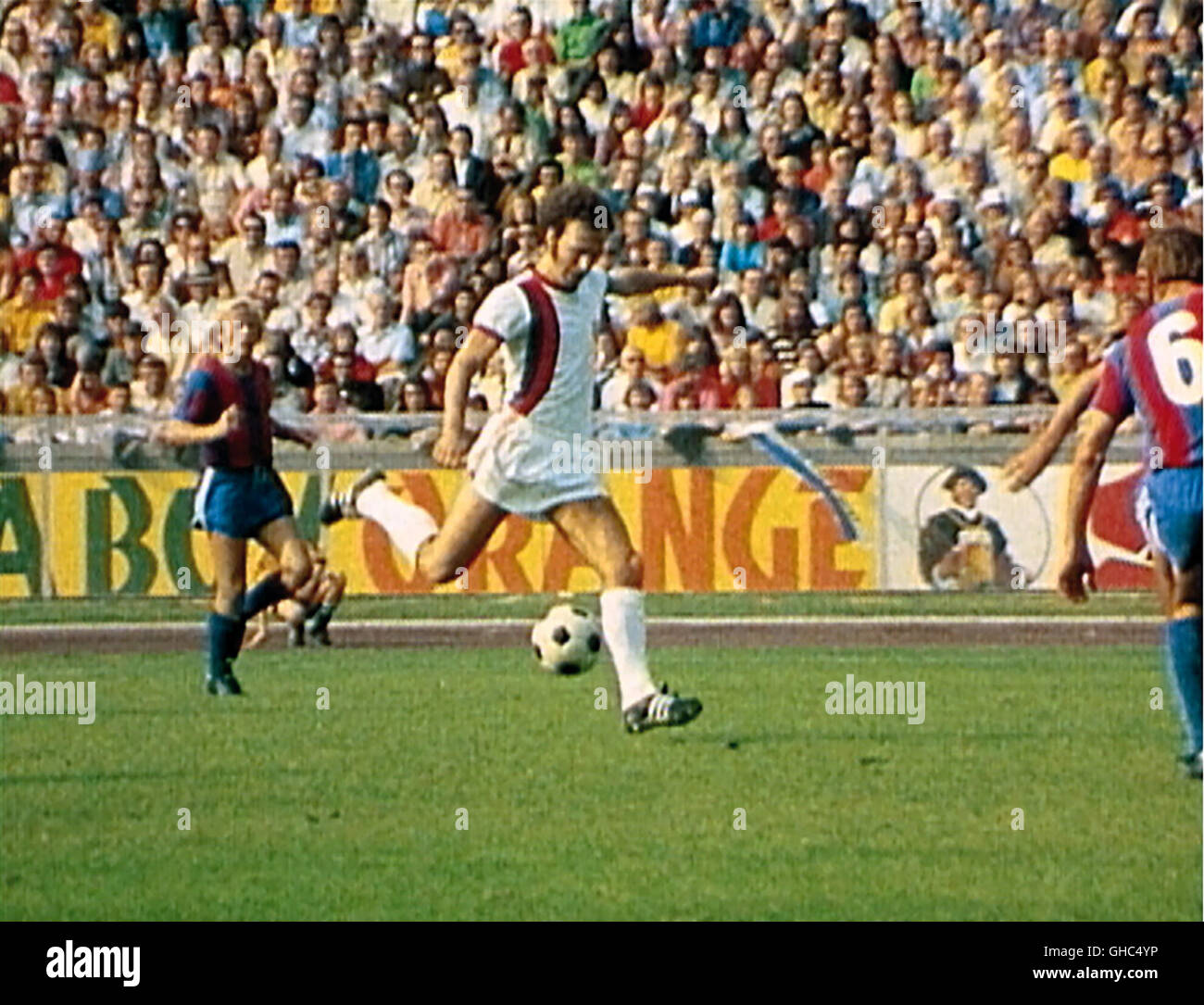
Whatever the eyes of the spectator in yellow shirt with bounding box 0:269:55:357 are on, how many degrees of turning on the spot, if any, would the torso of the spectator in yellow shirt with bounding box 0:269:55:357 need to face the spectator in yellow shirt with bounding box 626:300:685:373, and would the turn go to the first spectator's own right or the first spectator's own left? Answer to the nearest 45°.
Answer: approximately 90° to the first spectator's own left

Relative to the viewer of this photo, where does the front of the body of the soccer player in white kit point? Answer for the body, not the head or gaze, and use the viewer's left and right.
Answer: facing the viewer and to the right of the viewer

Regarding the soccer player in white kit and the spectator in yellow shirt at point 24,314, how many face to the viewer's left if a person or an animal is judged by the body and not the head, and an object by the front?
0

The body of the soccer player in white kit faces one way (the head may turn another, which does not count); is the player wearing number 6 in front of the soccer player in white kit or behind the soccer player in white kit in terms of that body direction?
in front

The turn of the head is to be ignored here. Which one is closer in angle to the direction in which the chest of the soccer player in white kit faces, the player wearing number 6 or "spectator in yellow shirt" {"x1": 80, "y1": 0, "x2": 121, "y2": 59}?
the player wearing number 6

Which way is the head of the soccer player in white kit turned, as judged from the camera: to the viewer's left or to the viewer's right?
to the viewer's right

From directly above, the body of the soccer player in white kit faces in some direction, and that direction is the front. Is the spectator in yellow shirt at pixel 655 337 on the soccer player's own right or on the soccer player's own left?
on the soccer player's own left

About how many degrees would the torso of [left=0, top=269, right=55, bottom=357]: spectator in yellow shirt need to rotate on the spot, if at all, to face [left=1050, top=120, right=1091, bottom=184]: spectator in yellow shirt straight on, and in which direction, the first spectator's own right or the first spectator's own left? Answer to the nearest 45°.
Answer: approximately 90° to the first spectator's own left

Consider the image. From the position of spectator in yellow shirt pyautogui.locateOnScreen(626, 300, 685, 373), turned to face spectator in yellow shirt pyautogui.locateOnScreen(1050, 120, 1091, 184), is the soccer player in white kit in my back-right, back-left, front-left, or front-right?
back-right

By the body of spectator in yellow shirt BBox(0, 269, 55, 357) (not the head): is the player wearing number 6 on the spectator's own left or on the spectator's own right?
on the spectator's own left
